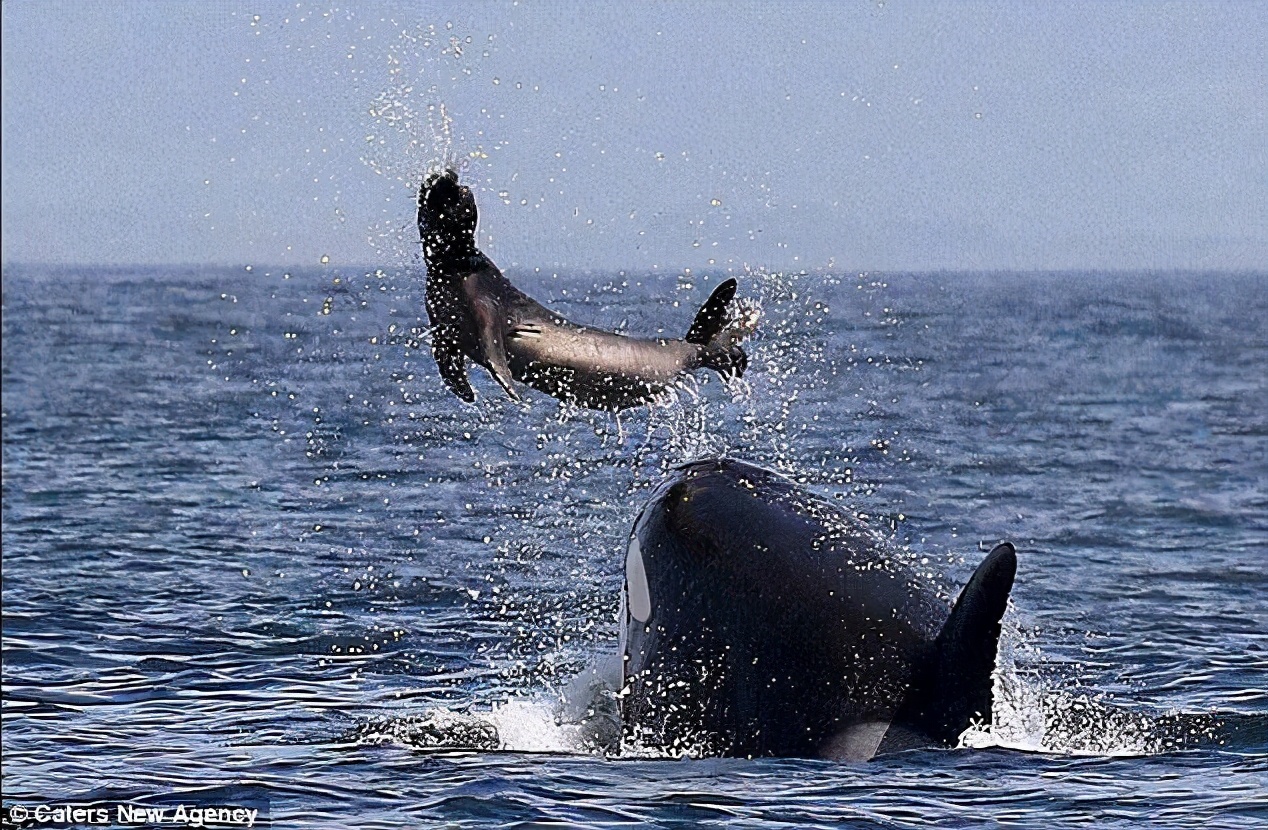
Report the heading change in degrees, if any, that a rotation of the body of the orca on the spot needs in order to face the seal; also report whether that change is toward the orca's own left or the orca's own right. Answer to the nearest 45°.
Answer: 0° — it already faces it
